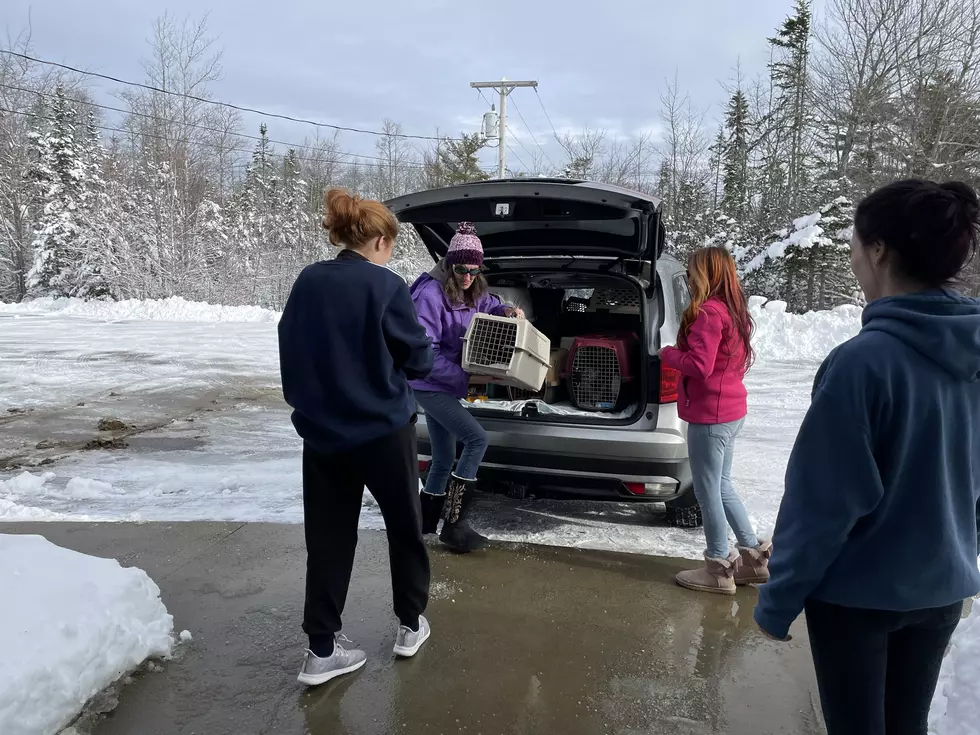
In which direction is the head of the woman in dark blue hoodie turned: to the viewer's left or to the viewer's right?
to the viewer's left

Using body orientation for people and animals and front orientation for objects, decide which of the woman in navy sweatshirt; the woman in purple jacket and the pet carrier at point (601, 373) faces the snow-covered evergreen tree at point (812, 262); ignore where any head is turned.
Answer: the woman in navy sweatshirt

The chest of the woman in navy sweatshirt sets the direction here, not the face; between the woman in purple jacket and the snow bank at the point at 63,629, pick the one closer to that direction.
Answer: the woman in purple jacket

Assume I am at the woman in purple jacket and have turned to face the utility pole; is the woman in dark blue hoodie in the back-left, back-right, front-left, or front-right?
back-right

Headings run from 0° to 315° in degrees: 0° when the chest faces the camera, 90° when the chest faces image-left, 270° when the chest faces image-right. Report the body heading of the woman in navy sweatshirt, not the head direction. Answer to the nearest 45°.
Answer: approximately 225°

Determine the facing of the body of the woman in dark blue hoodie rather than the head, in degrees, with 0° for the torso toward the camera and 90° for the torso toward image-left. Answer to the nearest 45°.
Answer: approximately 135°

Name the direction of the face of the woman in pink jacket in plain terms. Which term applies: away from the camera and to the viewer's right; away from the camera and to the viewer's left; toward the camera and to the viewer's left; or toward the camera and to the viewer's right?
away from the camera and to the viewer's left

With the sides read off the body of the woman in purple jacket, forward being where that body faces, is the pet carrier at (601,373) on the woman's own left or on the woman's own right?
on the woman's own left

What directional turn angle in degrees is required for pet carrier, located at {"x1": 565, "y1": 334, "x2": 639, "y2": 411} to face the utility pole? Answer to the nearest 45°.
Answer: approximately 180°

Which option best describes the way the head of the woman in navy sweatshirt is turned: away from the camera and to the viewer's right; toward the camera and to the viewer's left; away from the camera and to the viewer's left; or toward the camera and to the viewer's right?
away from the camera and to the viewer's right

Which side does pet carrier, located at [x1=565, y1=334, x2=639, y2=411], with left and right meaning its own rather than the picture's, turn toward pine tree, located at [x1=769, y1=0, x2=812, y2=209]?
back

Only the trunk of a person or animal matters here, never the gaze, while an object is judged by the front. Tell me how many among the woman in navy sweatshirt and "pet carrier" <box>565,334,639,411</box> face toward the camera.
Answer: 1

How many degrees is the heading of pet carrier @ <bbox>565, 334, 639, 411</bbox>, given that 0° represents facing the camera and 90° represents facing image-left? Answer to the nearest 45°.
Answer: approximately 0°

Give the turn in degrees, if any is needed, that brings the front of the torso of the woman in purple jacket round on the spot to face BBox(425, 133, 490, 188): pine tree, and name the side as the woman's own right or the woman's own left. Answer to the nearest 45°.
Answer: approximately 135° to the woman's own left

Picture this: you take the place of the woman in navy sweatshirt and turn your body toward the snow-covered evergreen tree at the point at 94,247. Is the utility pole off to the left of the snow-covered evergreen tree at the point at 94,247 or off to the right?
right
